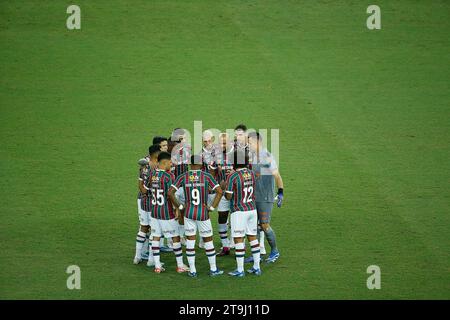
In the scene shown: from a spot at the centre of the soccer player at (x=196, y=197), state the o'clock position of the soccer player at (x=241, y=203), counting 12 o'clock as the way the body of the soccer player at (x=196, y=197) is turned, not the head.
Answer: the soccer player at (x=241, y=203) is roughly at 3 o'clock from the soccer player at (x=196, y=197).

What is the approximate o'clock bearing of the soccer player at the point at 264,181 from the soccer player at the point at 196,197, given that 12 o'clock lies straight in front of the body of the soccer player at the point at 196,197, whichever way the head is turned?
the soccer player at the point at 264,181 is roughly at 2 o'clock from the soccer player at the point at 196,197.

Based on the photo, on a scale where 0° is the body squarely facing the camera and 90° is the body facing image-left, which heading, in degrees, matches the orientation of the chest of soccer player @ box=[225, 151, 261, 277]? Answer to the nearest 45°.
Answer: approximately 135°

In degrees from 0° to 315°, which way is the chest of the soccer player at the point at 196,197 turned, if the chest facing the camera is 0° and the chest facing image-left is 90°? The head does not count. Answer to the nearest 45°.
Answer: approximately 180°

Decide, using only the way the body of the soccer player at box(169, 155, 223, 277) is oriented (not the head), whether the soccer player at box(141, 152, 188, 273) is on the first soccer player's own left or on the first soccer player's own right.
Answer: on the first soccer player's own left

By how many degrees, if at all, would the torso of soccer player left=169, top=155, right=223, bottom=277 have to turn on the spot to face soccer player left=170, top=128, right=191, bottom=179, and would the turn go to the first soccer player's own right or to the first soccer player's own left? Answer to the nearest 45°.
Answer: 0° — they already face them
